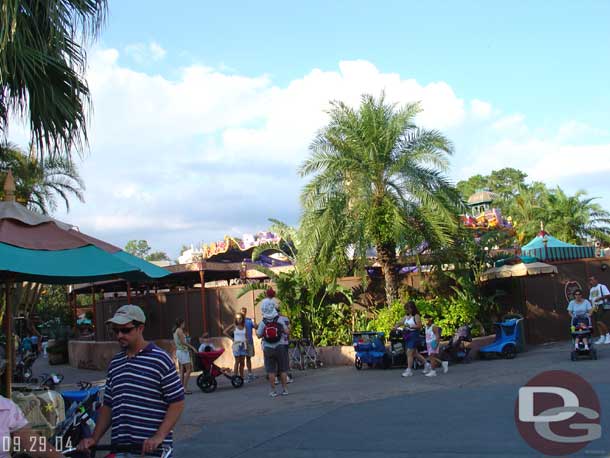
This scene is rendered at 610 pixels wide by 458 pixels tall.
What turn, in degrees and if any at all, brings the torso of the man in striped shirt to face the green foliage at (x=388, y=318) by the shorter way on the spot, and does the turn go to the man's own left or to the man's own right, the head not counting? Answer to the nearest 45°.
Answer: approximately 180°

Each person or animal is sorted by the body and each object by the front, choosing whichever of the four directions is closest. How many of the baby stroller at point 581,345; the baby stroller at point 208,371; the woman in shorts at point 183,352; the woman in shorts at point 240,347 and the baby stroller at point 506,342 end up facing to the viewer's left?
1

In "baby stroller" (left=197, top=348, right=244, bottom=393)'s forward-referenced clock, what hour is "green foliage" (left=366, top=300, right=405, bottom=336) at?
The green foliage is roughly at 11 o'clock from the baby stroller.

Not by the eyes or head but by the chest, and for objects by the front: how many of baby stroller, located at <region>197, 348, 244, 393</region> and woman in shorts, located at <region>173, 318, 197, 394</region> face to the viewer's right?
2

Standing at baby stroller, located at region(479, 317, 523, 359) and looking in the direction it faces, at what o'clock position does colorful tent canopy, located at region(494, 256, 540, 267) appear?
The colorful tent canopy is roughly at 3 o'clock from the baby stroller.

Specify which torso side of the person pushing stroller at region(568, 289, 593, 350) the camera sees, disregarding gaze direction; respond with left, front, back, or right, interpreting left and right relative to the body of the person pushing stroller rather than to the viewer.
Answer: front

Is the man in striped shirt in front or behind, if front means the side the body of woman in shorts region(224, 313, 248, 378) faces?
in front

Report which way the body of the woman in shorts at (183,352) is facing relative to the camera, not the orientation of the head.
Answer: to the viewer's right

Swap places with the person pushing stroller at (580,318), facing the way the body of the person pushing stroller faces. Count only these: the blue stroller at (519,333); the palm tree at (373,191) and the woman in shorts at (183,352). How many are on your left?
0

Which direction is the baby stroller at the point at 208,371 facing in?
to the viewer's right

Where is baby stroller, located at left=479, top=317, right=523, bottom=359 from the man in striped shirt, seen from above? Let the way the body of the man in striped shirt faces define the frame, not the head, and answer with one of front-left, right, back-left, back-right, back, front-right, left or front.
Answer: back

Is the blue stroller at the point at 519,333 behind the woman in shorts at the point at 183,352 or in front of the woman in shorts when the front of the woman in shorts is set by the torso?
in front

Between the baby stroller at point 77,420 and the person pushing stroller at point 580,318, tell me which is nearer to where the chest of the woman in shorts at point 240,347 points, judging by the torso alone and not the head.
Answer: the baby stroller

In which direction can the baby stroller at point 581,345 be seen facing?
toward the camera

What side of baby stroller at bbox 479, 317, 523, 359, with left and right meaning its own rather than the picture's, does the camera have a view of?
left

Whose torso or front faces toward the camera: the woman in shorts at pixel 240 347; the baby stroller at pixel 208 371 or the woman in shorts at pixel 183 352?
the woman in shorts at pixel 240 347

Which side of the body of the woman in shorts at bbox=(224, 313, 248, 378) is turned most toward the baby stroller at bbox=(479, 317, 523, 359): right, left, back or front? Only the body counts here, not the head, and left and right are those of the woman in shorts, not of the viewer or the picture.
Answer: left
